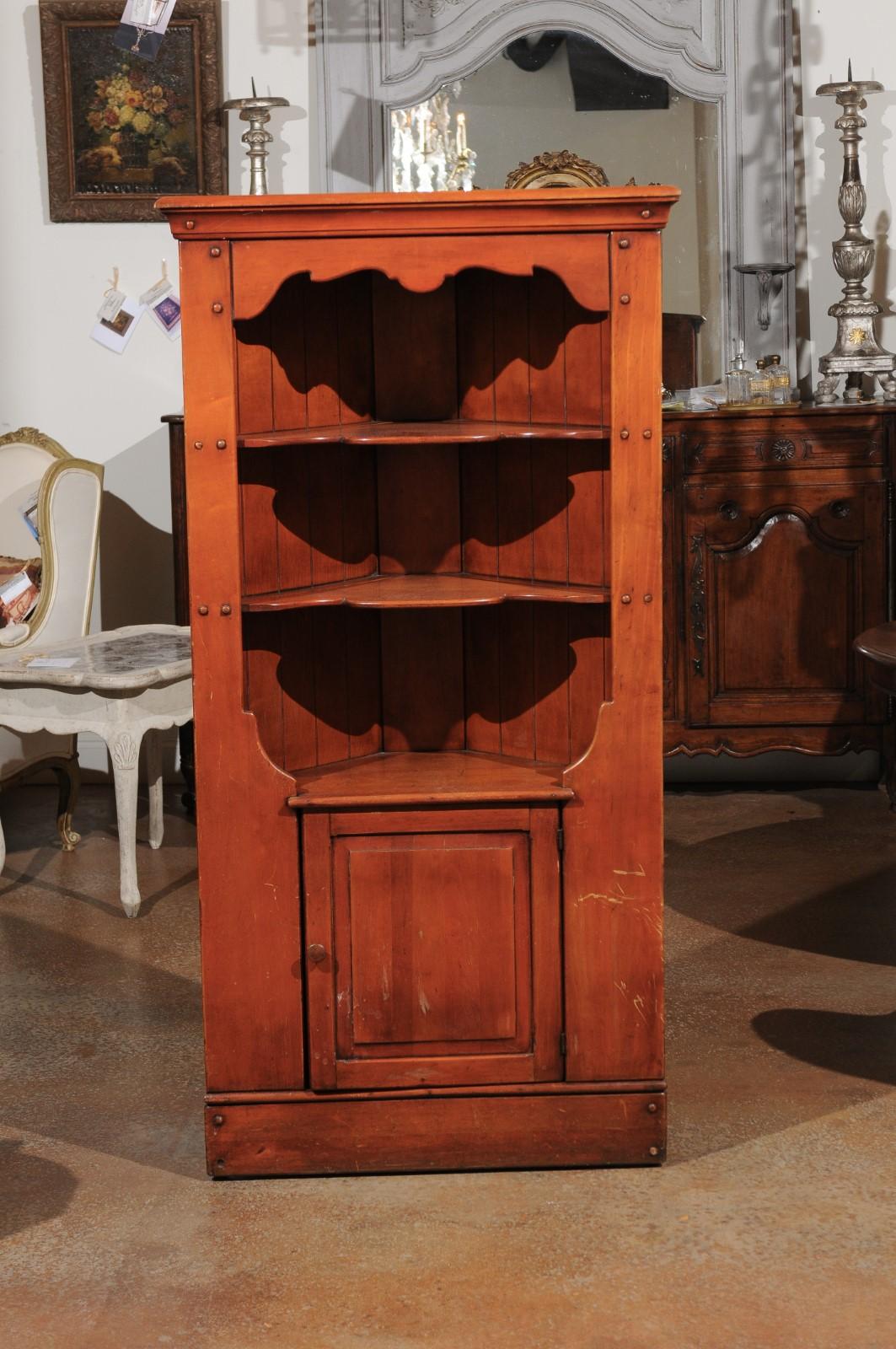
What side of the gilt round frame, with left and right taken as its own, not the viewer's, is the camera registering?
front

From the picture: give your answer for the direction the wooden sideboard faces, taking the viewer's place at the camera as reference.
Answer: facing the viewer

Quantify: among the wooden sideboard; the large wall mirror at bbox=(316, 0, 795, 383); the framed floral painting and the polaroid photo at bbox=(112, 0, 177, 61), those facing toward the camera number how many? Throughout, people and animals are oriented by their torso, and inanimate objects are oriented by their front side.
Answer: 4

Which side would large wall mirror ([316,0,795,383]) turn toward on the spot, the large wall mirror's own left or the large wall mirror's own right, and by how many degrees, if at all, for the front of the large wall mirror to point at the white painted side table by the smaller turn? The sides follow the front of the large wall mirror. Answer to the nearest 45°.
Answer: approximately 45° to the large wall mirror's own right

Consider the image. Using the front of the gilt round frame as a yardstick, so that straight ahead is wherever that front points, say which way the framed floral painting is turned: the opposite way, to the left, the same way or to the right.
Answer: the same way

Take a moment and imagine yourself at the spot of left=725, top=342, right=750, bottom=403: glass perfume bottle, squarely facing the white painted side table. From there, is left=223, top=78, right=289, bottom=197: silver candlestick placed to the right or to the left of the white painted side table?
right

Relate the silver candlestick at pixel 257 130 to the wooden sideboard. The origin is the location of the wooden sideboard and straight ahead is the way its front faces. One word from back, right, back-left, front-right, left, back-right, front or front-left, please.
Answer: right

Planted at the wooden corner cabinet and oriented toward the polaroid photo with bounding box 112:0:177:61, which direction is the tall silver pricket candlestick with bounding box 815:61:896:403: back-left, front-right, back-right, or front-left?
front-right

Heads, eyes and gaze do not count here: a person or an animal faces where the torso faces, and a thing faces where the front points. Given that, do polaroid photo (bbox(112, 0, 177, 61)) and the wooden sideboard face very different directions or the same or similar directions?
same or similar directions

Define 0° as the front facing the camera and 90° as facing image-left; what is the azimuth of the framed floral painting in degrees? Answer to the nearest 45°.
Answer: approximately 0°

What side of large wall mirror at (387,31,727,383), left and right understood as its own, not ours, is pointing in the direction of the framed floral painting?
right

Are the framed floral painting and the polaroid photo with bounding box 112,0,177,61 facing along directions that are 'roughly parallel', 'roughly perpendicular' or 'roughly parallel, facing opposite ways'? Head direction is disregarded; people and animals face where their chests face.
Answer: roughly parallel

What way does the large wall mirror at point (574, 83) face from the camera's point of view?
toward the camera

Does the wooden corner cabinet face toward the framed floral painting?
no

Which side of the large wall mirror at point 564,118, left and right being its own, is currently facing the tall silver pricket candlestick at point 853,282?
left

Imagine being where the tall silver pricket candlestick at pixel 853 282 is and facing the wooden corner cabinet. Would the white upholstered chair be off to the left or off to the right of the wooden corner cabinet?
right

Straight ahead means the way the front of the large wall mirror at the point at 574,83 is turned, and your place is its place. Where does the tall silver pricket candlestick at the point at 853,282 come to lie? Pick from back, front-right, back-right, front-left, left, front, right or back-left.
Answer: left

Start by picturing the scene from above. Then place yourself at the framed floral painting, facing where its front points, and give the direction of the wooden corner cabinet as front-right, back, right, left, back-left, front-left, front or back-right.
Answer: front
